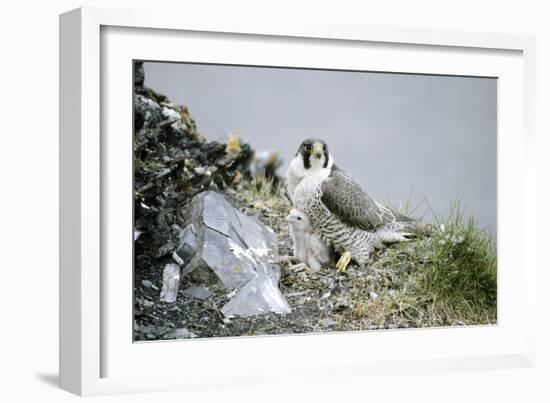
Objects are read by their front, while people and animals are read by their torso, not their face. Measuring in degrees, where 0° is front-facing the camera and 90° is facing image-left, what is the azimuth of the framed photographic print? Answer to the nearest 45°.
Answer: approximately 315°
